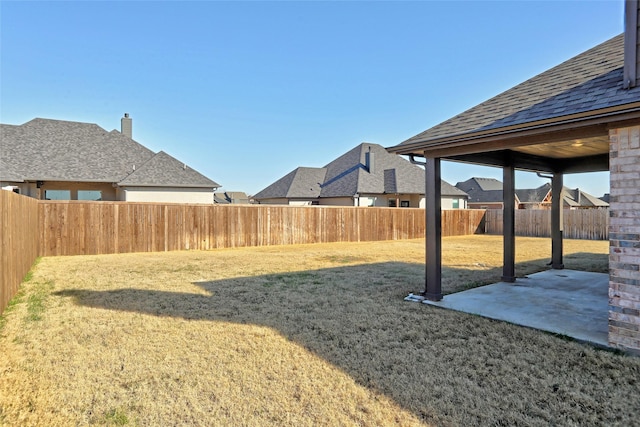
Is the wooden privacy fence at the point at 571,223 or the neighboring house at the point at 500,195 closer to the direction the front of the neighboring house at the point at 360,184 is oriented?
the neighboring house

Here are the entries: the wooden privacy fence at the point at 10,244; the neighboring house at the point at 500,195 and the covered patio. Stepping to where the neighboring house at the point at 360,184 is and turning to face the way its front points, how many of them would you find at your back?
2

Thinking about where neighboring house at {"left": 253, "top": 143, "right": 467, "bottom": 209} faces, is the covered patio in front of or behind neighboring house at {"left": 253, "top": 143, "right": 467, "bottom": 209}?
behind

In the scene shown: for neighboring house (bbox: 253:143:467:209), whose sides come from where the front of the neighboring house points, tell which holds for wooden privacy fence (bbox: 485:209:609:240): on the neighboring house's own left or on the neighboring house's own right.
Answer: on the neighboring house's own right

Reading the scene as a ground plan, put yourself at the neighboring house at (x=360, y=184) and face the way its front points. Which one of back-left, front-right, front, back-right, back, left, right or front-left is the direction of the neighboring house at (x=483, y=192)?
front-right

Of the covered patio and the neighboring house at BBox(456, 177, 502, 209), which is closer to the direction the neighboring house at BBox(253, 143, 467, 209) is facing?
the neighboring house

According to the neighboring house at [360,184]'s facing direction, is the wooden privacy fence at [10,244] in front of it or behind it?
behind

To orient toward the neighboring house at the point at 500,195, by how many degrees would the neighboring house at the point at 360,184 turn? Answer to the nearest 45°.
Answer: approximately 45° to its right

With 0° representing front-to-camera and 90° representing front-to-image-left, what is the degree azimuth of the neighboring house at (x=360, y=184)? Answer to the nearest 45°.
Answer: approximately 180°
